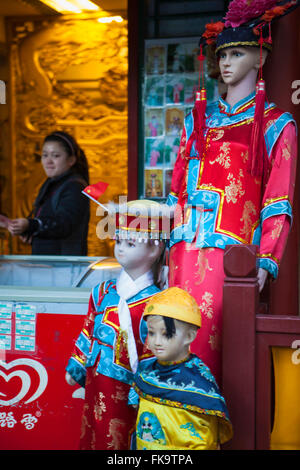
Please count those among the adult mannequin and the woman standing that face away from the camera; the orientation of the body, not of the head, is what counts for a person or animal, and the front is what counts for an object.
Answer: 0

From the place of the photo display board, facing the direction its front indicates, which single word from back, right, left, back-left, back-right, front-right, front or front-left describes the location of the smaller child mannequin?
front

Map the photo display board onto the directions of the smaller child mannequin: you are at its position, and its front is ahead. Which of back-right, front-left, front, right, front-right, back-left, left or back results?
back-right

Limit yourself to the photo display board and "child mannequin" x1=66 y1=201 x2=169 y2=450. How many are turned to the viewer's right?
0

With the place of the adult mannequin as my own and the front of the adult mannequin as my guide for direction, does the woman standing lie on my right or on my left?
on my right

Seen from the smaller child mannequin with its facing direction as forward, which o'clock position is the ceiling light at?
The ceiling light is roughly at 4 o'clock from the smaller child mannequin.

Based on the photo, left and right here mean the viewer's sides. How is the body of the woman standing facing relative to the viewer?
facing the viewer and to the left of the viewer

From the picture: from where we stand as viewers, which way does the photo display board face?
facing the viewer

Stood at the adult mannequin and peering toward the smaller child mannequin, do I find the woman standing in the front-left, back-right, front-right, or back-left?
back-right

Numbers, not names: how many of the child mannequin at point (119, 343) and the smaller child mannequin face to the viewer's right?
0
